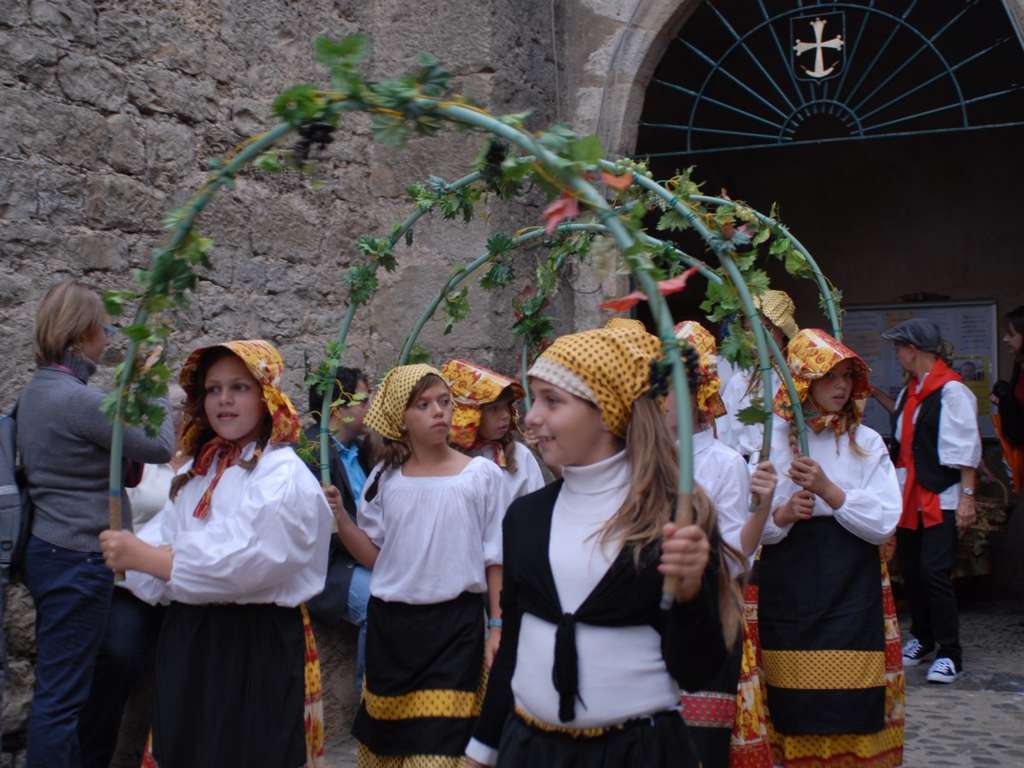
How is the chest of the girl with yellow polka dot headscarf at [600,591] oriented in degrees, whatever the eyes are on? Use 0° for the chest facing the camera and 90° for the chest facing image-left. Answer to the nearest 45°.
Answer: approximately 45°

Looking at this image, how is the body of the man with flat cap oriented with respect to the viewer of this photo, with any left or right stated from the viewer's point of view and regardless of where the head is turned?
facing the viewer and to the left of the viewer

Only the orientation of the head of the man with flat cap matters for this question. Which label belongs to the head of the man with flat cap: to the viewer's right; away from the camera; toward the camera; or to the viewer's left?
to the viewer's left

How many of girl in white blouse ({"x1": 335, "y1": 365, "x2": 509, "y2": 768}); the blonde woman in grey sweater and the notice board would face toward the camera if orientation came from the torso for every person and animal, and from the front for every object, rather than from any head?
2

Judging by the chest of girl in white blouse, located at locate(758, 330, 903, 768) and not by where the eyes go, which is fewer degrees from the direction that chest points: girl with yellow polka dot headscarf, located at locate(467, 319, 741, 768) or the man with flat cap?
the girl with yellow polka dot headscarf

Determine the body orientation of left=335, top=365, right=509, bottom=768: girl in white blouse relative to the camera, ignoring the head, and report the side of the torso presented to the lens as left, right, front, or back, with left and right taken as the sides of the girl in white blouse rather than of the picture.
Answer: front

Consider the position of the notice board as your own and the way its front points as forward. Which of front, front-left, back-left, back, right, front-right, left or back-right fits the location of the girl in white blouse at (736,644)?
front

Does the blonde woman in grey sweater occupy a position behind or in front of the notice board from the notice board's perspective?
in front

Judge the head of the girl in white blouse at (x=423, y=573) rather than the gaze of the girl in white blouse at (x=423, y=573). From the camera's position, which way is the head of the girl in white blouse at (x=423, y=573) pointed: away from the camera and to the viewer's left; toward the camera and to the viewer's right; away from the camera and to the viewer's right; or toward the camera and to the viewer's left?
toward the camera and to the viewer's right
